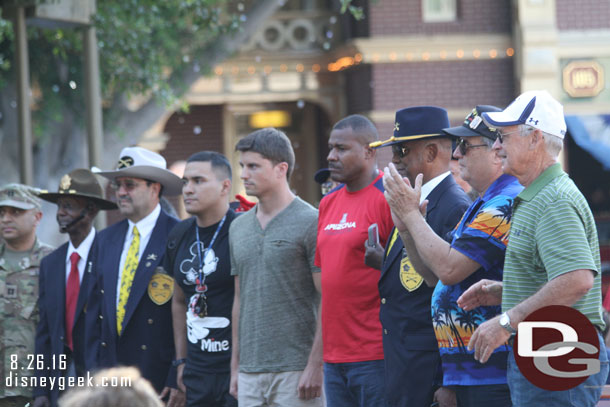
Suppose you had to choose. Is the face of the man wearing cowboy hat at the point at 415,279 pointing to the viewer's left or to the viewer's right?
to the viewer's left

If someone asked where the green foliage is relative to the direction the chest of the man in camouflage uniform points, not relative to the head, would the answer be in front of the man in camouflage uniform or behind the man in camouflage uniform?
behind

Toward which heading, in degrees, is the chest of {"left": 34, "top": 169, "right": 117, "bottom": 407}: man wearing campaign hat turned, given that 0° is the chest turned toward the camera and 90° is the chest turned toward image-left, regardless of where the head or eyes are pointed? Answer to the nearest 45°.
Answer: approximately 45°

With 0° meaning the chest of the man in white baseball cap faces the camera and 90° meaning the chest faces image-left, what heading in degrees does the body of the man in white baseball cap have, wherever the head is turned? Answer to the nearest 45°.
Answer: approximately 90°

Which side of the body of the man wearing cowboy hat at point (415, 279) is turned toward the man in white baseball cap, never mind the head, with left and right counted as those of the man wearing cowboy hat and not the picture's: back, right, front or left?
left

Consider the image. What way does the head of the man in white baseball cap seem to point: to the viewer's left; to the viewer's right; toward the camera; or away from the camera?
to the viewer's left

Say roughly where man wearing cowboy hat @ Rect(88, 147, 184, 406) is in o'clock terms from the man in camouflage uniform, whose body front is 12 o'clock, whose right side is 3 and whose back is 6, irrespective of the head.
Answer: The man wearing cowboy hat is roughly at 9 o'clock from the man in camouflage uniform.

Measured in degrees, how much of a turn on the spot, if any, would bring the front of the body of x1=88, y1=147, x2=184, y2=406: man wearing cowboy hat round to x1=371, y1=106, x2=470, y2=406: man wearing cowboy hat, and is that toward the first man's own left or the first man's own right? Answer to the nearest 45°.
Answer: approximately 90° to the first man's own left

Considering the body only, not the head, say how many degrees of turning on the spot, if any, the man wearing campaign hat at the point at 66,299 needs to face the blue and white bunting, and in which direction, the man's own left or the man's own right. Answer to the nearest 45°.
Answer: approximately 180°

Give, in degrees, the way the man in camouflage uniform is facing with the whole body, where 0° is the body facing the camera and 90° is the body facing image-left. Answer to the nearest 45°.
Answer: approximately 45°
